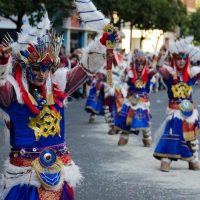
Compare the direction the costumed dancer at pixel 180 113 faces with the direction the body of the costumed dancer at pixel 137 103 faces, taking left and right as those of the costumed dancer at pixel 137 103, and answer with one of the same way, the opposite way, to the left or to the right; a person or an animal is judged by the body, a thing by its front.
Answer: the same way

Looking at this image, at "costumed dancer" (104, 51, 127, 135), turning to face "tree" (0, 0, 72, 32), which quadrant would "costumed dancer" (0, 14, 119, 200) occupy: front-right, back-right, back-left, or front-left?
back-left

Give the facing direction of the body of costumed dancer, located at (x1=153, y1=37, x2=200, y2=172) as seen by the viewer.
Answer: toward the camera

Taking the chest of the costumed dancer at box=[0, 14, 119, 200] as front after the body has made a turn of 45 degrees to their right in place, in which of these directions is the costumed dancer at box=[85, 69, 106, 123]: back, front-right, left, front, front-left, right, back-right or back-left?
back

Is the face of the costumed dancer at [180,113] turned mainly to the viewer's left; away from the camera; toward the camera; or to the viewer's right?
toward the camera

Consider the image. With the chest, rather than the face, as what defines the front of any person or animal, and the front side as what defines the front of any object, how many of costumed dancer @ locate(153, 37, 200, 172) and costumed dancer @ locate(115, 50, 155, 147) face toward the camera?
2

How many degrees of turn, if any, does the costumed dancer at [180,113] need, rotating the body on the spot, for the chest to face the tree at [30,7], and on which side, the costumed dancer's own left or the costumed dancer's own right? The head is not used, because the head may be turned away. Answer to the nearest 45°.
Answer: approximately 135° to the costumed dancer's own right

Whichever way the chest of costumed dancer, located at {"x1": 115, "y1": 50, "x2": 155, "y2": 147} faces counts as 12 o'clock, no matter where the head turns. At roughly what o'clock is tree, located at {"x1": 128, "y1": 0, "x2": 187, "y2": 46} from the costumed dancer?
The tree is roughly at 6 o'clock from the costumed dancer.

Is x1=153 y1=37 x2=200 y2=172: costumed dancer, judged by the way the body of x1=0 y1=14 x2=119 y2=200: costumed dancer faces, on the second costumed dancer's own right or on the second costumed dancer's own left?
on the second costumed dancer's own left

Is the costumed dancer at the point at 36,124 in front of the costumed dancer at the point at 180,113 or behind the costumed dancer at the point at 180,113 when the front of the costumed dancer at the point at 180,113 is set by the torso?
in front

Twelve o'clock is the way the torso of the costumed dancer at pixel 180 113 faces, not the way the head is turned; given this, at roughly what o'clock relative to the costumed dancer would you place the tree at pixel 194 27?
The tree is roughly at 6 o'clock from the costumed dancer.

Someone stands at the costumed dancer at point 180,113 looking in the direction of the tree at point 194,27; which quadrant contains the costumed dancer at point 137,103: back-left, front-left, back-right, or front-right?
front-left

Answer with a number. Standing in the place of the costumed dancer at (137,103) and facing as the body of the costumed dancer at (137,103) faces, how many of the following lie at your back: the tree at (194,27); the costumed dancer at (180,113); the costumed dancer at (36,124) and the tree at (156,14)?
2
